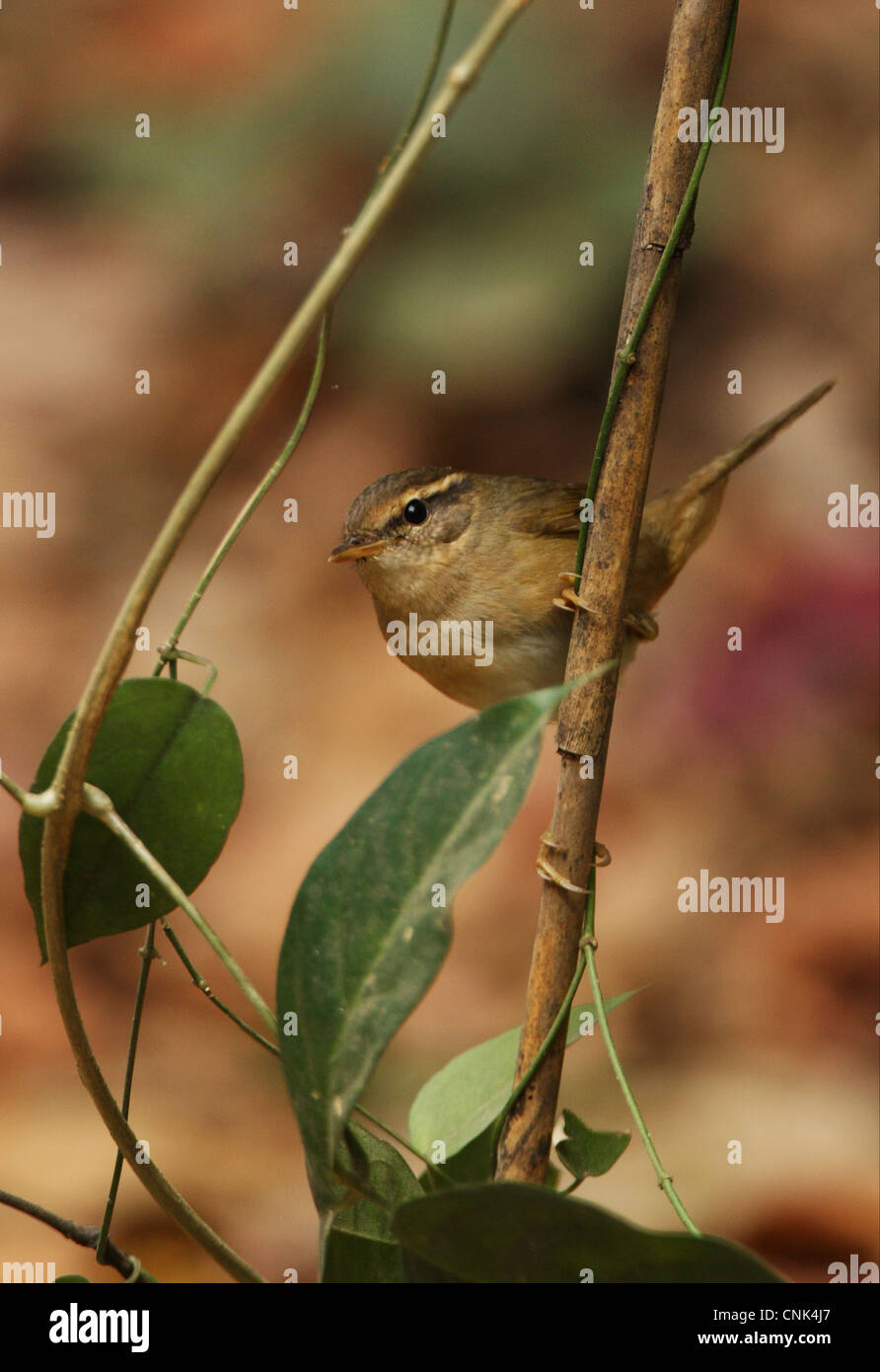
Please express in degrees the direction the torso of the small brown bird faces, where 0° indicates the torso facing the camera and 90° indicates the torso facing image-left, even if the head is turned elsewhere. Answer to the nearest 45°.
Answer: approximately 90°

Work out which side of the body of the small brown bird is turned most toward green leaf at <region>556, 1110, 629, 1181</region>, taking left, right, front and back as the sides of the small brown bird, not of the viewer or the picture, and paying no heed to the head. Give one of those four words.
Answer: left

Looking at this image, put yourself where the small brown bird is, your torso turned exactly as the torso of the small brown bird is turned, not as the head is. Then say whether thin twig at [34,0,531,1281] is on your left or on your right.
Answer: on your left

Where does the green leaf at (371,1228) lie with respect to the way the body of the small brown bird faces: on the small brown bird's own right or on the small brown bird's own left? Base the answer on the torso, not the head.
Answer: on the small brown bird's own left
